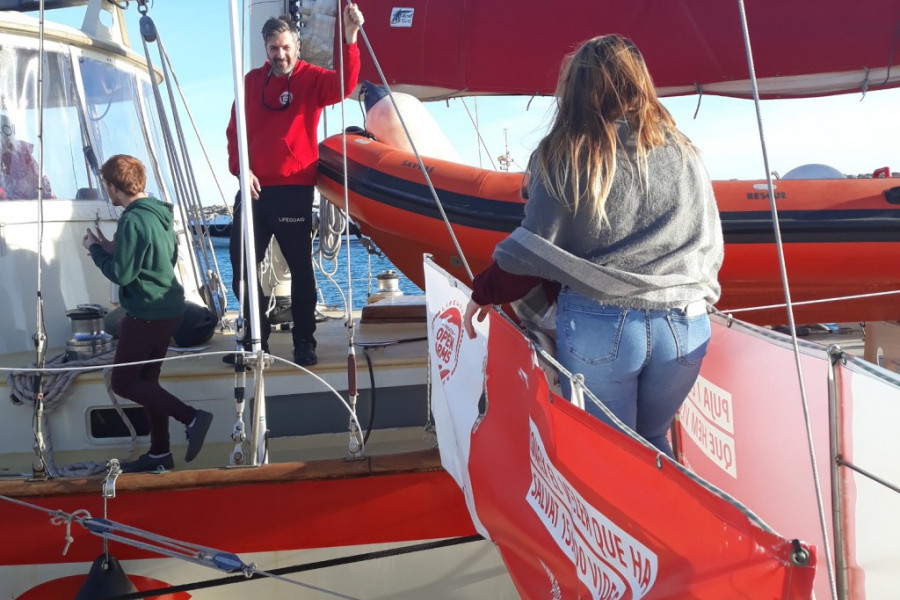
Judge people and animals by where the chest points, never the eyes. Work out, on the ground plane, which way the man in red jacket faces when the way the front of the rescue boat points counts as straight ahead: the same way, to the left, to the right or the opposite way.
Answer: to the left

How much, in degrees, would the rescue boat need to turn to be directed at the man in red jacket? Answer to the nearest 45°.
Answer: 0° — it already faces them

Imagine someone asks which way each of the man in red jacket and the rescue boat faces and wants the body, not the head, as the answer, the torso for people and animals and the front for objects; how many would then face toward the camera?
1

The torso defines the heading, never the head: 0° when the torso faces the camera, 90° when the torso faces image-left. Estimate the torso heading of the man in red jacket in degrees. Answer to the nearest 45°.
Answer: approximately 0°

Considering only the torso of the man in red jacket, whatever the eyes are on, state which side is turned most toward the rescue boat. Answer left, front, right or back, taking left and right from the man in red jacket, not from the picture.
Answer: left

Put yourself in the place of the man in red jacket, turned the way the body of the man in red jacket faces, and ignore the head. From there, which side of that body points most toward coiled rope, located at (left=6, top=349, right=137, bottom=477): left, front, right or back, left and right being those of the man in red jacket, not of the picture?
right

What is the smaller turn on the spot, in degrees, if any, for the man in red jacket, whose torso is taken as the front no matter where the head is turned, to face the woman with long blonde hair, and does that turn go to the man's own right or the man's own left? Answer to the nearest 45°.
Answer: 0° — they already face them

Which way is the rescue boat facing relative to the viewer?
to the viewer's left

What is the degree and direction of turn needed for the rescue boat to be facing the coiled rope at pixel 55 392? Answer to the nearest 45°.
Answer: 0° — it already faces it

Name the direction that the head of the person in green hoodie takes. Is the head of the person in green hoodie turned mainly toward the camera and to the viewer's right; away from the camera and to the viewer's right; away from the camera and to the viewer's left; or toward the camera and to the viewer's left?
away from the camera and to the viewer's left

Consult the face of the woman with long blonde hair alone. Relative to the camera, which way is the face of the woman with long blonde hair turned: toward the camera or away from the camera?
away from the camera
